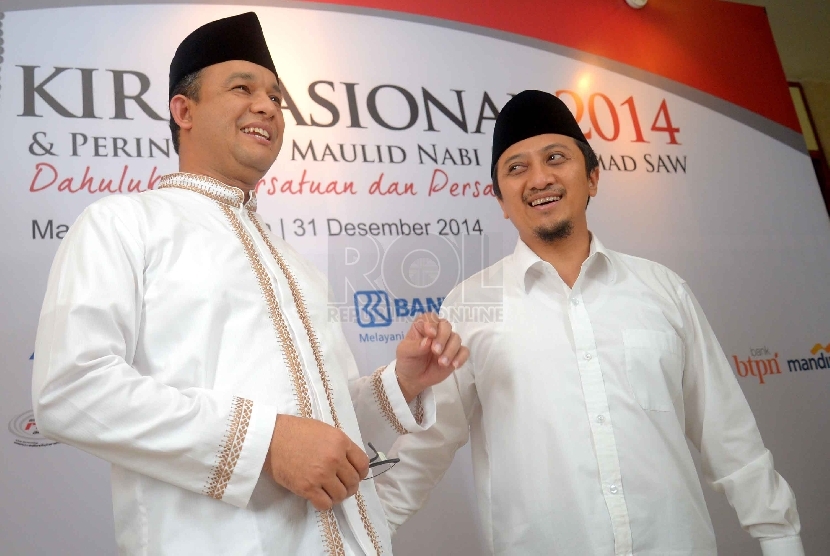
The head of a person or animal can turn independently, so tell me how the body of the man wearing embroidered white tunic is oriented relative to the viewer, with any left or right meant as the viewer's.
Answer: facing the viewer and to the right of the viewer

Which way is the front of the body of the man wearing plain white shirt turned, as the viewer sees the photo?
toward the camera

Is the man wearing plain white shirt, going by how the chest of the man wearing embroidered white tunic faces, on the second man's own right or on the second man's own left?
on the second man's own left

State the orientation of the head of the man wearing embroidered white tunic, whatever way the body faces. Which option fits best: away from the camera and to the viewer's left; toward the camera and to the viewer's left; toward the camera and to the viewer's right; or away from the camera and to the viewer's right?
toward the camera and to the viewer's right

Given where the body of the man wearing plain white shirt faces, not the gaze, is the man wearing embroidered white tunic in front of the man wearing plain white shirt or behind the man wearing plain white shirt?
in front

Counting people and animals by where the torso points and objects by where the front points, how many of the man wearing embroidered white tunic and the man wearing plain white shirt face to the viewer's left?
0
